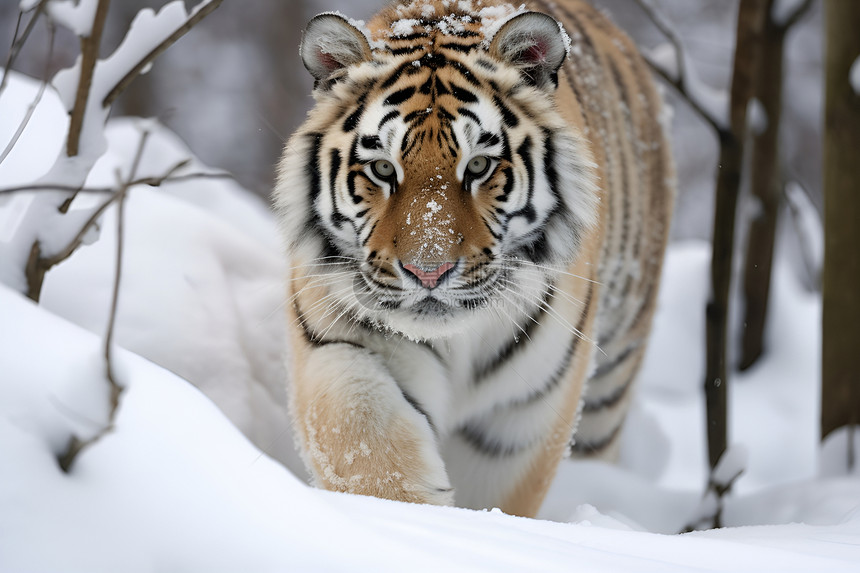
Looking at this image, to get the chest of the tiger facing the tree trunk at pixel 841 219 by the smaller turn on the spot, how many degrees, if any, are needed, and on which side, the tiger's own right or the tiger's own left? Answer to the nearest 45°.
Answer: approximately 135° to the tiger's own left

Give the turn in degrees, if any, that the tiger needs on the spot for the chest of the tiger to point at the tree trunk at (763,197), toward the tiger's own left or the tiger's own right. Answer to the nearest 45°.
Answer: approximately 135° to the tiger's own left

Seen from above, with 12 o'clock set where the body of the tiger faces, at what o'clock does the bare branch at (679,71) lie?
The bare branch is roughly at 7 o'clock from the tiger.

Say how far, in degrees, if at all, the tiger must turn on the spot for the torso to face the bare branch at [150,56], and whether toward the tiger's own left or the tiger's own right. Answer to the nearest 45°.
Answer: approximately 45° to the tiger's own right

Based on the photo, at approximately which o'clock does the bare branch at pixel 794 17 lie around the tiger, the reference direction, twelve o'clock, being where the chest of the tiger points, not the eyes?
The bare branch is roughly at 7 o'clock from the tiger.

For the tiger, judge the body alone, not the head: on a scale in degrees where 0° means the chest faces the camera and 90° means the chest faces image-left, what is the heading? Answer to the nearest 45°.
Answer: approximately 0°

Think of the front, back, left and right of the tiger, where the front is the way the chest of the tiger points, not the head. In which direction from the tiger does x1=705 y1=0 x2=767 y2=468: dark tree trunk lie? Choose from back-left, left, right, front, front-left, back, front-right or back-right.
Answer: back-left
